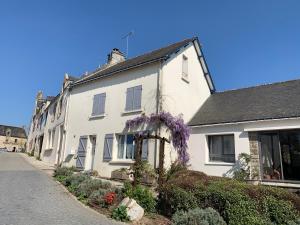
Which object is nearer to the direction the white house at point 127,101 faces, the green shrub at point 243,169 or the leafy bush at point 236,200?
the leafy bush

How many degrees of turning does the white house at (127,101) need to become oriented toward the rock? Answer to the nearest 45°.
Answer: approximately 45° to its left

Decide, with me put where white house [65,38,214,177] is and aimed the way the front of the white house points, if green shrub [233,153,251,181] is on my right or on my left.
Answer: on my left

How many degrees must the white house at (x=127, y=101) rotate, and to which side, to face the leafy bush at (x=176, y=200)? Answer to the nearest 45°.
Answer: approximately 45° to its left

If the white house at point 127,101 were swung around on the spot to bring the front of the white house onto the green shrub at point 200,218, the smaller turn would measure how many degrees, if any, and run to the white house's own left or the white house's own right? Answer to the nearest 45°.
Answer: approximately 45° to the white house's own left

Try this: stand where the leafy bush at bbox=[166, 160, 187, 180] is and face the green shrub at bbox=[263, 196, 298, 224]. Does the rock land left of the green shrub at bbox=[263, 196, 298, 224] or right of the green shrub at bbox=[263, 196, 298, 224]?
right
